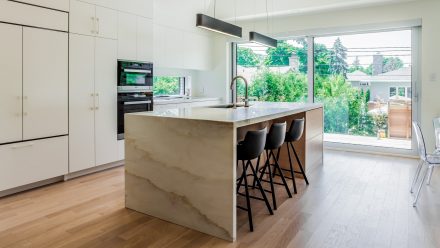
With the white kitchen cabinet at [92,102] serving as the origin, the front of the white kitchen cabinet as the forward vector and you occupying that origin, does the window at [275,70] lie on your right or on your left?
on your left

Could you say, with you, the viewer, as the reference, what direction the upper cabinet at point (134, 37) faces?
facing the viewer and to the right of the viewer

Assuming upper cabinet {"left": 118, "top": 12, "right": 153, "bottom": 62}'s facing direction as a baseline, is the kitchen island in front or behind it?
in front

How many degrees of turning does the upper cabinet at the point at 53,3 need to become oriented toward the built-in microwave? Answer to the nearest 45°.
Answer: approximately 90° to its left

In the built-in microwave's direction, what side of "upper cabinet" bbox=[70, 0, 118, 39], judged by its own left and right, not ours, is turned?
left
